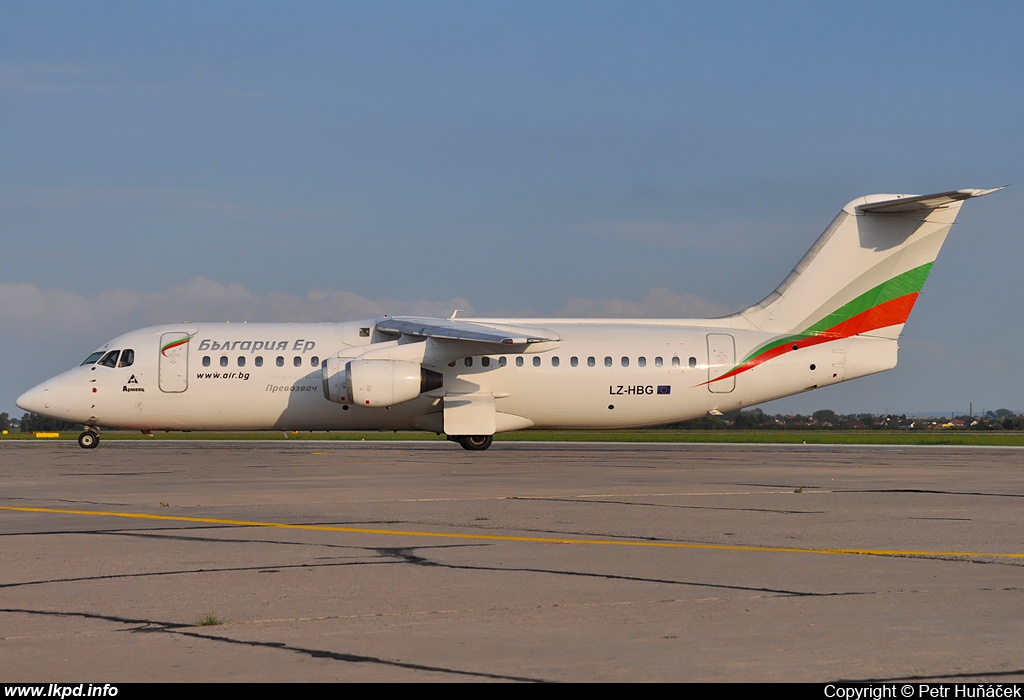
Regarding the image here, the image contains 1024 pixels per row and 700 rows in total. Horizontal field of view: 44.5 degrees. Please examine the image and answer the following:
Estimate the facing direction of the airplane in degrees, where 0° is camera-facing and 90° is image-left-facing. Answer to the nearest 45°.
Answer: approximately 90°
